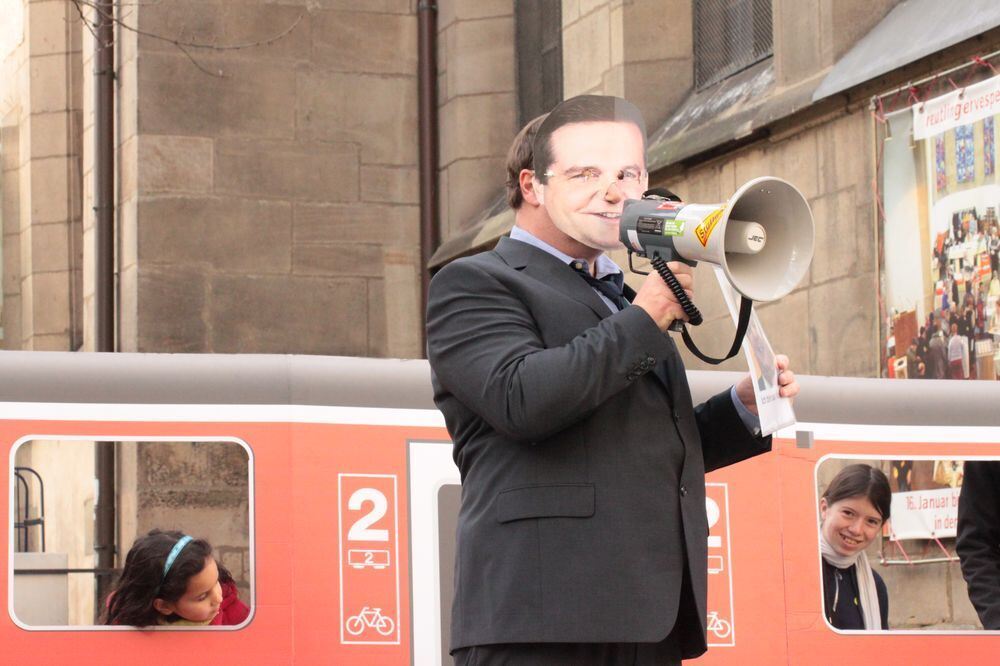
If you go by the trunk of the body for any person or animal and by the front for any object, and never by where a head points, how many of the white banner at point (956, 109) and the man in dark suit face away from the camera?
0

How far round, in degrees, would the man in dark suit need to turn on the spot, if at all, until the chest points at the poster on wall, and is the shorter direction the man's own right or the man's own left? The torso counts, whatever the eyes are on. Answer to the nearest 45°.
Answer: approximately 135° to the man's own left

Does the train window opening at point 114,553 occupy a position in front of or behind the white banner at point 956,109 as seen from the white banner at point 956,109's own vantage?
in front

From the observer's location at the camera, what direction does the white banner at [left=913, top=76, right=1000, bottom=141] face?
facing the viewer and to the left of the viewer

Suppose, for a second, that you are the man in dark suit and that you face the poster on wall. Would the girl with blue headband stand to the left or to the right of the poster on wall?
left

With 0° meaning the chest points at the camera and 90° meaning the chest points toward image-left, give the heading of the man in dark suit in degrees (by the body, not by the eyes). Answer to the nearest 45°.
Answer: approximately 315°

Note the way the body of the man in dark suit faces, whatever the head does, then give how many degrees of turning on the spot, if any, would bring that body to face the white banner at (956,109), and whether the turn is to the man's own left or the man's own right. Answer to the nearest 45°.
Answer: approximately 135° to the man's own left

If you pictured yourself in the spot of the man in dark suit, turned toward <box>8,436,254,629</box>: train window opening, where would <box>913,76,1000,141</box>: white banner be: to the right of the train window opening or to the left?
right

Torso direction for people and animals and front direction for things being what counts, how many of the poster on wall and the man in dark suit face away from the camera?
0

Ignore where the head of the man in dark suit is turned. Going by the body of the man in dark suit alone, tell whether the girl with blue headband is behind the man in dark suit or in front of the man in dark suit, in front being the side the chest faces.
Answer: behind

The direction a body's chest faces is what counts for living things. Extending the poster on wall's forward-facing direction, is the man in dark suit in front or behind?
in front
